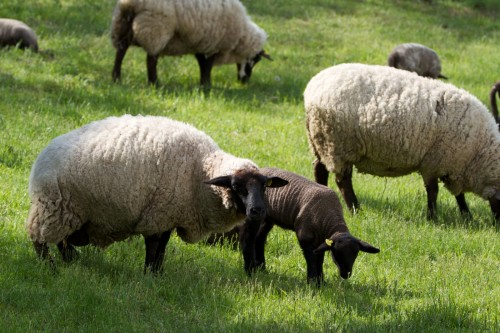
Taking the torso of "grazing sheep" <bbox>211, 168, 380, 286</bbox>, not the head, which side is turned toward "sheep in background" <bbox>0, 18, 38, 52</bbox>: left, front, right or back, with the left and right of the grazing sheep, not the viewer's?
back

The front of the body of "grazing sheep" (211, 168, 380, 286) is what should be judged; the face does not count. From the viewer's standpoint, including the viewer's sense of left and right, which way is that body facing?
facing the viewer and to the right of the viewer

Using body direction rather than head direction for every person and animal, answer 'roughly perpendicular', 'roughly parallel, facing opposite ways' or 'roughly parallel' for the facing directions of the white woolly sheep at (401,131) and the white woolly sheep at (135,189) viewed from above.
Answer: roughly parallel

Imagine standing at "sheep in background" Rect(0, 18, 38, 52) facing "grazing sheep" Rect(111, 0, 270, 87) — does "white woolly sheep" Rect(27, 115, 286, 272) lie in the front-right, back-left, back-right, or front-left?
front-right

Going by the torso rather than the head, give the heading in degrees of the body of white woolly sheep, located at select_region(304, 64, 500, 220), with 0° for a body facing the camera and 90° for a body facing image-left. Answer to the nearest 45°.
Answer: approximately 270°

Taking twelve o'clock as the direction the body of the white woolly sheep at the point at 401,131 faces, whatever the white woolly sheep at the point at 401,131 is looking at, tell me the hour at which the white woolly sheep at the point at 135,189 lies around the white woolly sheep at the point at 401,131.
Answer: the white woolly sheep at the point at 135,189 is roughly at 4 o'clock from the white woolly sheep at the point at 401,131.

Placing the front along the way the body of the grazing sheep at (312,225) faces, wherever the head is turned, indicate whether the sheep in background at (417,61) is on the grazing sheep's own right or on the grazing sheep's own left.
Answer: on the grazing sheep's own left

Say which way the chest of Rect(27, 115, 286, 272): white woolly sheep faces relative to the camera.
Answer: to the viewer's right

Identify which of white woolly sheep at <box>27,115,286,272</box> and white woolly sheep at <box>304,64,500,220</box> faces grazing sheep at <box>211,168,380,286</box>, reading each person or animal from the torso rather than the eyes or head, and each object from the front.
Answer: white woolly sheep at <box>27,115,286,272</box>

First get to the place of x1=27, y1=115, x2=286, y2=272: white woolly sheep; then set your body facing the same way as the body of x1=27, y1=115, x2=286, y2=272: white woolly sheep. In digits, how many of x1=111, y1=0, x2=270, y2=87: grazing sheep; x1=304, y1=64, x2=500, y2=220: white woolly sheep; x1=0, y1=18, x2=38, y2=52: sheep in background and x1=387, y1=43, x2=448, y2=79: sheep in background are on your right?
0

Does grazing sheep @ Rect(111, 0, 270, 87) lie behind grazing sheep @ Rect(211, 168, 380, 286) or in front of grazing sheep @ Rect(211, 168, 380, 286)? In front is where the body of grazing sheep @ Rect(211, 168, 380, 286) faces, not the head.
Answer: behind

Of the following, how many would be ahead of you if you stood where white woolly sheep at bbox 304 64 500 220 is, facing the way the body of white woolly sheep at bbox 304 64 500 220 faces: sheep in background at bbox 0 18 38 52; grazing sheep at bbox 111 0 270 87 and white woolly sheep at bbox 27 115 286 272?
0

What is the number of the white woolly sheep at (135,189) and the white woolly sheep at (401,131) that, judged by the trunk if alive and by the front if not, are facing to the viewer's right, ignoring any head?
2

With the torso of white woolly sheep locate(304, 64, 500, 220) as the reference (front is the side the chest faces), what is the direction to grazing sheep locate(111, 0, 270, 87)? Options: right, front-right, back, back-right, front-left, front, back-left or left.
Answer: back-left

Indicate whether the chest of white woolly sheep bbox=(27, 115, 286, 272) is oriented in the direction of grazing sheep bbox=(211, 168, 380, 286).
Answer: yes

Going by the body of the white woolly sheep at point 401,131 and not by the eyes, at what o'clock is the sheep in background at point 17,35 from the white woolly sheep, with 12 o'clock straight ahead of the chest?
The sheep in background is roughly at 7 o'clock from the white woolly sheep.
